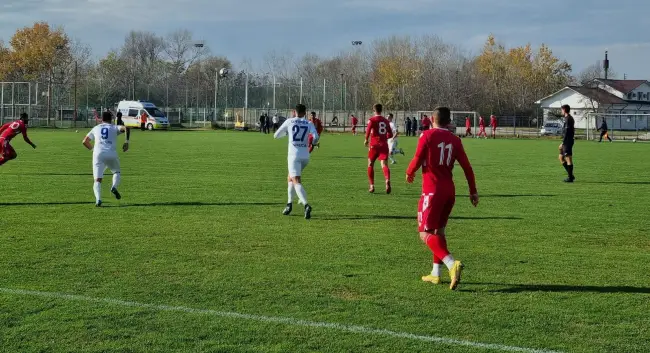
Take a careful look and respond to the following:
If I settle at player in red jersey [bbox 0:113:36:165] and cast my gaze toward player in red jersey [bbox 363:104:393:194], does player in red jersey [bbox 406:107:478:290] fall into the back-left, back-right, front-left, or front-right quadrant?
front-right

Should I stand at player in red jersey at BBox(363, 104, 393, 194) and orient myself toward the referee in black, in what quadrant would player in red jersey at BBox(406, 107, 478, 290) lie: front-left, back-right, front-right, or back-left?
back-right

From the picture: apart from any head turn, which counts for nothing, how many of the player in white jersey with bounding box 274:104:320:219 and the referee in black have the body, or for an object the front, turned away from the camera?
1

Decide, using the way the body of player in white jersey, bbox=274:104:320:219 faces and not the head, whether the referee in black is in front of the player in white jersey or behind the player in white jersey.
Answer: in front

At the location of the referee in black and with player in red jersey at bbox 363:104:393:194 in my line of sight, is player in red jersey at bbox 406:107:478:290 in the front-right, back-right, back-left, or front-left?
front-left

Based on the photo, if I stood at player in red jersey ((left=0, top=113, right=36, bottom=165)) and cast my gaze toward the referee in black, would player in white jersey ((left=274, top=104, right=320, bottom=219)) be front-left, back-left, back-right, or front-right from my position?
front-right

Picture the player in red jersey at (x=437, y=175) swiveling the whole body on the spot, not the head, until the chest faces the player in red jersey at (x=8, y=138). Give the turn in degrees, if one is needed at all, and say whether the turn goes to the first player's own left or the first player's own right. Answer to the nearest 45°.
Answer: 0° — they already face them

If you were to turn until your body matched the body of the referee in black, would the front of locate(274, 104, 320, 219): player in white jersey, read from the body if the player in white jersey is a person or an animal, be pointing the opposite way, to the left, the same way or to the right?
to the right

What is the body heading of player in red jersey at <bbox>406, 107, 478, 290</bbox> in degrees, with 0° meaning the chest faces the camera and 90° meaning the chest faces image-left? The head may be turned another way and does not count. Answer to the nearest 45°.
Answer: approximately 135°

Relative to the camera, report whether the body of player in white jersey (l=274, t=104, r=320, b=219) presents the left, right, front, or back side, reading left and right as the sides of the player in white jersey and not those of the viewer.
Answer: back

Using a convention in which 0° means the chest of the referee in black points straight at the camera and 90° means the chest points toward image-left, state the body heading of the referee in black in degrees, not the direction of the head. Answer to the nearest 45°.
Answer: approximately 90°

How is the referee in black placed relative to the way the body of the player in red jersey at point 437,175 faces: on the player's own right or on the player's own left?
on the player's own right

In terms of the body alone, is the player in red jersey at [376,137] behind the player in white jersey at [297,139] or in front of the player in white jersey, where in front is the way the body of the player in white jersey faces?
in front
